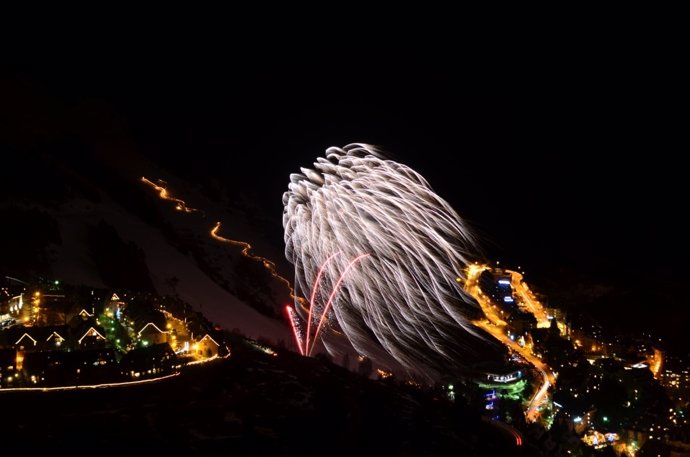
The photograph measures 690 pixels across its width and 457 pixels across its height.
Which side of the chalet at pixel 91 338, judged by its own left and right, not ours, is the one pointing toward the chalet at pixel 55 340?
right

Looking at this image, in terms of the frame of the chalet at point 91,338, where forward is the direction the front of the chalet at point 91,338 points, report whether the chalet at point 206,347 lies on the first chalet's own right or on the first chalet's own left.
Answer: on the first chalet's own left

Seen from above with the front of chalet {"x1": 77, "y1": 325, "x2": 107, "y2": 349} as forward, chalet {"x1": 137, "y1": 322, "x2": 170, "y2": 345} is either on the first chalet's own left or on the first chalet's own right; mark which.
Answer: on the first chalet's own left

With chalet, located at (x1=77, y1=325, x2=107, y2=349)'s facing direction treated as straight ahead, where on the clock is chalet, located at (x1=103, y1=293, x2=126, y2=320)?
chalet, located at (x1=103, y1=293, x2=126, y2=320) is roughly at 6 o'clock from chalet, located at (x1=77, y1=325, x2=107, y2=349).

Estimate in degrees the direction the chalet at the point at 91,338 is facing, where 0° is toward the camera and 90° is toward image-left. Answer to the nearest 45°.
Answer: approximately 0°
